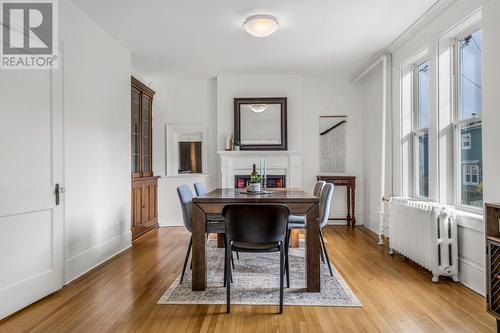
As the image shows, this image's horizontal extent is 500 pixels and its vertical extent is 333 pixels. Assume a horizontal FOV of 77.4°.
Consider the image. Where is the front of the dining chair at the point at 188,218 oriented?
to the viewer's right

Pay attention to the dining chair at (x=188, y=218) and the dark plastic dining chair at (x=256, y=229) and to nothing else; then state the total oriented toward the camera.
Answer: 0

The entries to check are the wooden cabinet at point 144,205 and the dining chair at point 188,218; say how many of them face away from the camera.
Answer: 0

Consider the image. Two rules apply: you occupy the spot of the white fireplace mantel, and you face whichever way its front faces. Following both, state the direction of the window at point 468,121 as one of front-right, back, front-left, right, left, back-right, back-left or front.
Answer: front-left

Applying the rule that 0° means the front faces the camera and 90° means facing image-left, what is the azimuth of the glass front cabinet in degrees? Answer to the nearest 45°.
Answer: approximately 315°

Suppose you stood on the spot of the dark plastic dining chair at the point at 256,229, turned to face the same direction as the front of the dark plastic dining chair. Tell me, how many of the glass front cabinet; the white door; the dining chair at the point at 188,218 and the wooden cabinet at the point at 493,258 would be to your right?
1

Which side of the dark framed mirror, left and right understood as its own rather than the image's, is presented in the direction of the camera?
front

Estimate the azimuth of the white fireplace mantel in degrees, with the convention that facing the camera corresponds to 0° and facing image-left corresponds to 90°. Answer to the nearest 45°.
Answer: approximately 0°

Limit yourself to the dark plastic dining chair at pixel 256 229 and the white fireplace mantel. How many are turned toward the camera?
1

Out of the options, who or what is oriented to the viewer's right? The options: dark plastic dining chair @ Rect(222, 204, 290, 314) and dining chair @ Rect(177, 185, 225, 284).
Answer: the dining chair

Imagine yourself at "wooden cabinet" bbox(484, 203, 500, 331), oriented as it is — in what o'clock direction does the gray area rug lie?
The gray area rug is roughly at 1 o'clock from the wooden cabinet.

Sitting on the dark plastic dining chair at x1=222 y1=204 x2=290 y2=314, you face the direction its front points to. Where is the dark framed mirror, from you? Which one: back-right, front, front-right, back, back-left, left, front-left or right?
front

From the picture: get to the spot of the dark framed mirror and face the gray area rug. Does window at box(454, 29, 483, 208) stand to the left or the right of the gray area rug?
left

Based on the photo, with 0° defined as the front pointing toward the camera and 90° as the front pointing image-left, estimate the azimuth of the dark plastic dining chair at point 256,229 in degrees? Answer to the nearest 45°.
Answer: approximately 180°

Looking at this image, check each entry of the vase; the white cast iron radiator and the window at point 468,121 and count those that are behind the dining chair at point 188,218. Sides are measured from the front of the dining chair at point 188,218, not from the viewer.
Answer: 0

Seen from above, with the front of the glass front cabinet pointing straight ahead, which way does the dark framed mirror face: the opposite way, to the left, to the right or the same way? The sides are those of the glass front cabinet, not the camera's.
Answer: to the right

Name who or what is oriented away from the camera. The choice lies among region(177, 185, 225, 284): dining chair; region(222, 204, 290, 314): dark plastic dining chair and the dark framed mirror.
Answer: the dark plastic dining chair

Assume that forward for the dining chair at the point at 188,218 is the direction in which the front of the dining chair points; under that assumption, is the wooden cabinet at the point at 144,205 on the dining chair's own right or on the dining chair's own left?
on the dining chair's own left

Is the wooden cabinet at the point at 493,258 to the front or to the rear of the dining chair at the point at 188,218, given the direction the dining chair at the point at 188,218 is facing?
to the front
